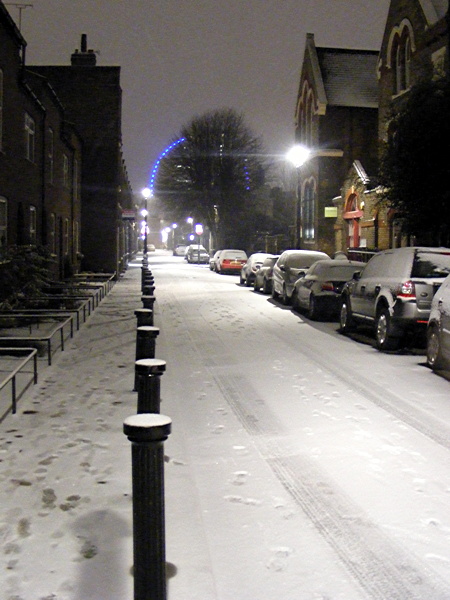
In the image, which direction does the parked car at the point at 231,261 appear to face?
away from the camera

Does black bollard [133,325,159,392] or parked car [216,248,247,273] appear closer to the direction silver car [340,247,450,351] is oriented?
the parked car

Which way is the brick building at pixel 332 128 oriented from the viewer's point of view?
to the viewer's left

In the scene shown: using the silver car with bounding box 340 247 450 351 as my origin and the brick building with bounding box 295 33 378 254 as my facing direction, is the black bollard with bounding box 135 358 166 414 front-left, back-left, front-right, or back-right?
back-left

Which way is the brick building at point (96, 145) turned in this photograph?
to the viewer's right

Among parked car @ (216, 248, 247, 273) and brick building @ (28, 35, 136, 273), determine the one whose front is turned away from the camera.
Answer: the parked car

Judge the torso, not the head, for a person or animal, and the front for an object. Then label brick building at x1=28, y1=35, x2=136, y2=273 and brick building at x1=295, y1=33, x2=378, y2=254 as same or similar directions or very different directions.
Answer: very different directions

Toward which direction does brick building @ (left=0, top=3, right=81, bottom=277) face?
to the viewer's right

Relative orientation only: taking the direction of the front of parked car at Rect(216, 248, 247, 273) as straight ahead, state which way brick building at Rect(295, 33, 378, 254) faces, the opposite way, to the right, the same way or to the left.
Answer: to the left

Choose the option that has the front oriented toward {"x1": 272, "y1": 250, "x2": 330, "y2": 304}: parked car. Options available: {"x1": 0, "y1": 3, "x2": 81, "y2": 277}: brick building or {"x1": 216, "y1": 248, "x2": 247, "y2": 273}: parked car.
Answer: the brick building

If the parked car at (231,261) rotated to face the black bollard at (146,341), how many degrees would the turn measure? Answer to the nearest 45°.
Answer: approximately 180°

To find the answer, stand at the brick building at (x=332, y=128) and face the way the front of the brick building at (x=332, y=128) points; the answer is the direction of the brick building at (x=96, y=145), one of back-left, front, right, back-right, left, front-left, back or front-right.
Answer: front-left
